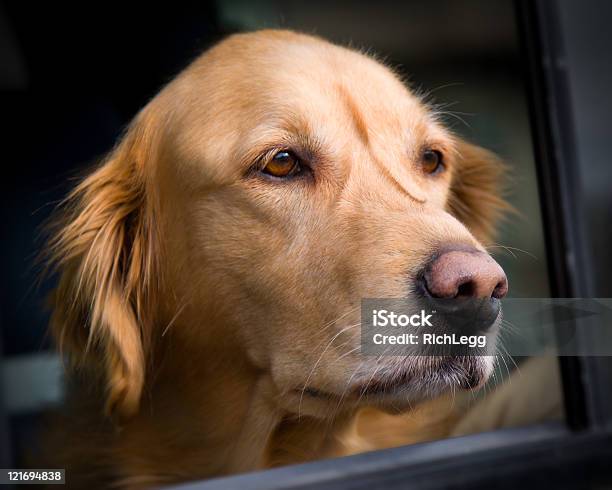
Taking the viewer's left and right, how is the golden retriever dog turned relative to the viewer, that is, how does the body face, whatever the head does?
facing the viewer and to the right of the viewer
